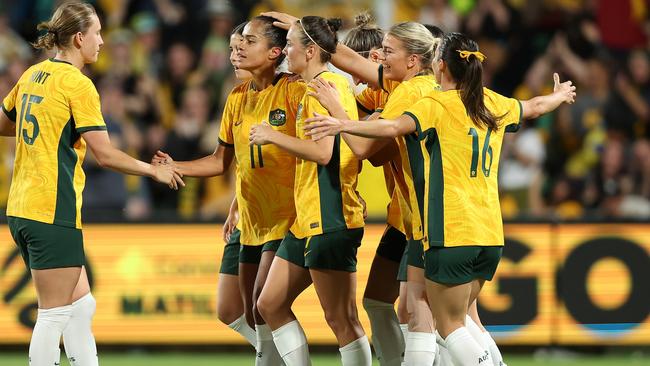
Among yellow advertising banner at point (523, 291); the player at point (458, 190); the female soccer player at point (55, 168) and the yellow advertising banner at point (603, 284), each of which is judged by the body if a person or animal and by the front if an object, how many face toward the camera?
2

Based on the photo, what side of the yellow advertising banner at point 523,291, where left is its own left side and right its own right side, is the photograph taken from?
front

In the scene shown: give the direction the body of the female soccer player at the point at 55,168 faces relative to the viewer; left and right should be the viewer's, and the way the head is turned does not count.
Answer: facing away from the viewer and to the right of the viewer

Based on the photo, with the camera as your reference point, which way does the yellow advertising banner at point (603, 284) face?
facing the viewer

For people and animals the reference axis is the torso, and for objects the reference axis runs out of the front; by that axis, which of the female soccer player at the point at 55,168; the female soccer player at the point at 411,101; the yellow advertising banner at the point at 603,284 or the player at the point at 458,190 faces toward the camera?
the yellow advertising banner

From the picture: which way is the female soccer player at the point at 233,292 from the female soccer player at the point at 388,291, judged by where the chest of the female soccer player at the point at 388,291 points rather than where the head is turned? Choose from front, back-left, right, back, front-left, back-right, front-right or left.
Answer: front-right
